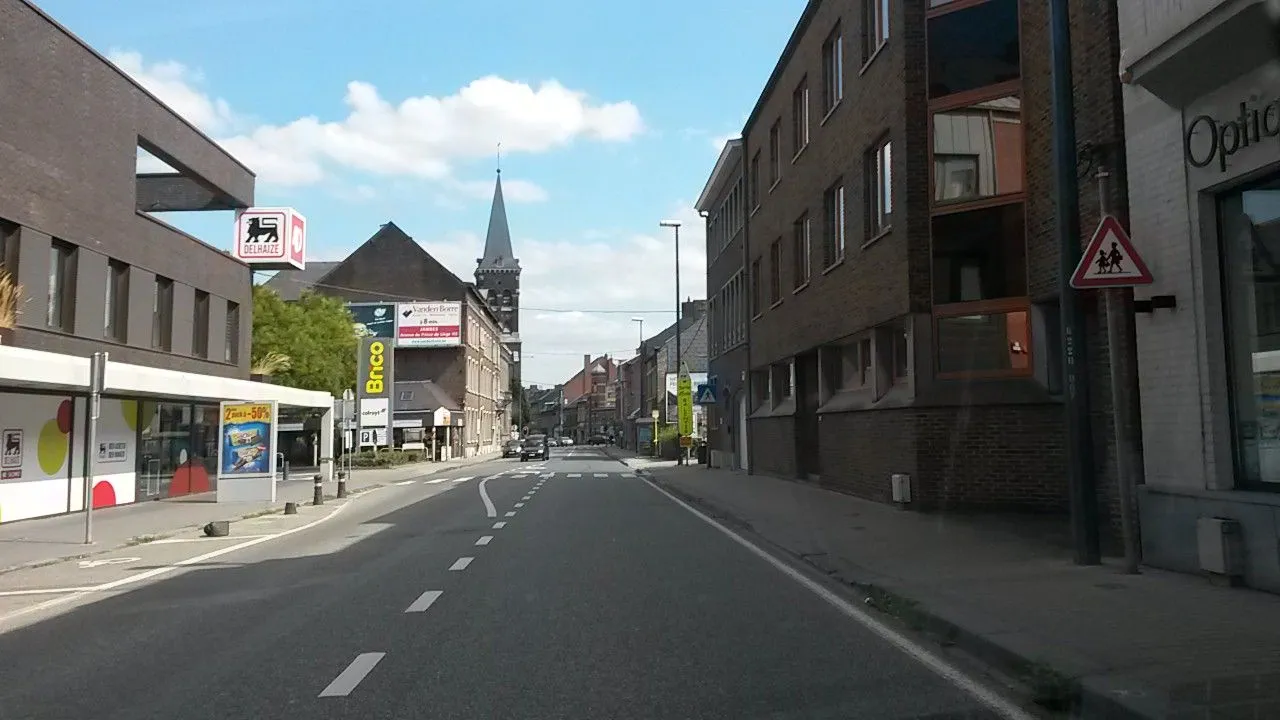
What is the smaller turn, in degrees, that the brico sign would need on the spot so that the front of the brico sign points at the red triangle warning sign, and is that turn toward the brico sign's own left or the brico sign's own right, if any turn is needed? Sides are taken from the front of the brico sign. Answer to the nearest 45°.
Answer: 0° — it already faces it

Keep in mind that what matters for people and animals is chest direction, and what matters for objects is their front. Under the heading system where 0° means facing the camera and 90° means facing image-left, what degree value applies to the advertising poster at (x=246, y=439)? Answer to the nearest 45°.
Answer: approximately 0°

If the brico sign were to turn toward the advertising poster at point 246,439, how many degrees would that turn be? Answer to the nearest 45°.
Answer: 0° — it already faces it

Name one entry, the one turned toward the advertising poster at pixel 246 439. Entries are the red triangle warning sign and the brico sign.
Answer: the brico sign

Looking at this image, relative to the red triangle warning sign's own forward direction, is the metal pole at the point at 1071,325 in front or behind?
behind

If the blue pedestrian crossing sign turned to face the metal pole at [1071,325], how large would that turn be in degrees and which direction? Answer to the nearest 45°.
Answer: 0° — it already faces it

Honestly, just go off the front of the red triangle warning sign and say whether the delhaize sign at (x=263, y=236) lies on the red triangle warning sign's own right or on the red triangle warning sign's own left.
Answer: on the red triangle warning sign's own right
